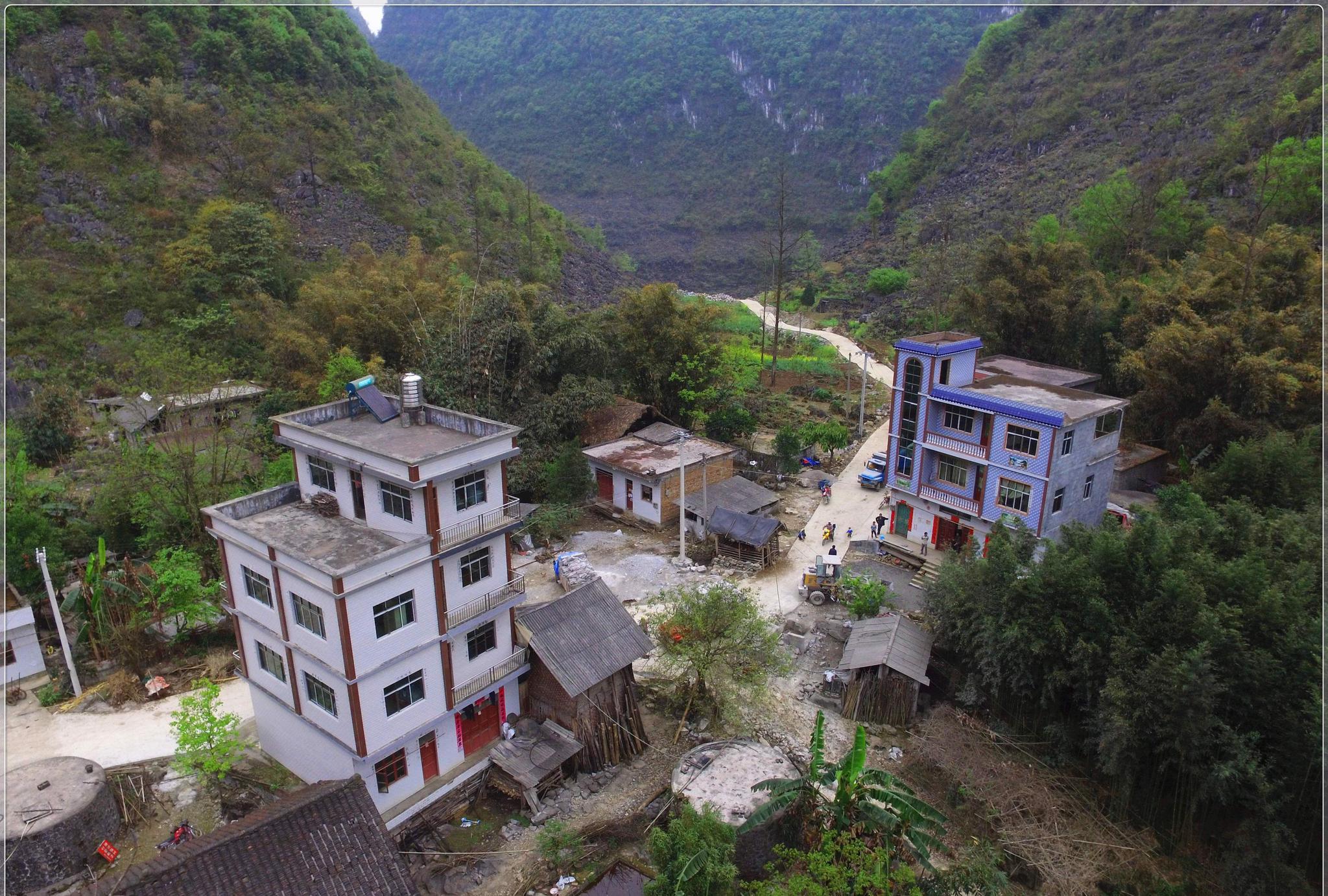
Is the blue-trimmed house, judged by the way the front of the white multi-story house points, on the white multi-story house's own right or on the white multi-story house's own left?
on the white multi-story house's own left

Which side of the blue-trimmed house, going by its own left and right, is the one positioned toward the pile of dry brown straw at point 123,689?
front

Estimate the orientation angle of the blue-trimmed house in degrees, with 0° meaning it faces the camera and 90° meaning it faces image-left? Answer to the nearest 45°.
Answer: approximately 45°

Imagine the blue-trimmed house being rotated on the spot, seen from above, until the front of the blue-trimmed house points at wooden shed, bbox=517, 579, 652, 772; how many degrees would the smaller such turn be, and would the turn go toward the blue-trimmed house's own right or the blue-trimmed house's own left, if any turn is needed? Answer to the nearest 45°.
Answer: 0° — it already faces it

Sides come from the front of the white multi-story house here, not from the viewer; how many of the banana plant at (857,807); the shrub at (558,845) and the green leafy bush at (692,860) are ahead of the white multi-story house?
3

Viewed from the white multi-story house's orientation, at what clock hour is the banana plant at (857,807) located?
The banana plant is roughly at 12 o'clock from the white multi-story house.

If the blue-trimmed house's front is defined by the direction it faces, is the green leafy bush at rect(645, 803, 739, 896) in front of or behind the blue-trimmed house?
in front

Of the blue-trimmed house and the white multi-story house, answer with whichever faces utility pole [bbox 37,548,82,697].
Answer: the blue-trimmed house

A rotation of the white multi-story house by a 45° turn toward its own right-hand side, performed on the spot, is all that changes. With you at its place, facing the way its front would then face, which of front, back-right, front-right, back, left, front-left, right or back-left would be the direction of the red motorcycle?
right

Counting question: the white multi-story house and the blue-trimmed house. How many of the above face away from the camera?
0

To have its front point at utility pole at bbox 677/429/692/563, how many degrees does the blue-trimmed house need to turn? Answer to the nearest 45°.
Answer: approximately 45° to its right

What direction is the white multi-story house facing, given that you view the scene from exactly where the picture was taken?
facing the viewer and to the right of the viewer

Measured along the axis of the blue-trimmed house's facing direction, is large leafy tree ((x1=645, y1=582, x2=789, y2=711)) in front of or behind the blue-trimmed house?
in front

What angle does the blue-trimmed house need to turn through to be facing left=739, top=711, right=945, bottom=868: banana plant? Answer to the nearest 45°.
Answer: approximately 45° to its left

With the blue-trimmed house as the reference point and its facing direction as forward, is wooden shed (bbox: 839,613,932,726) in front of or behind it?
in front

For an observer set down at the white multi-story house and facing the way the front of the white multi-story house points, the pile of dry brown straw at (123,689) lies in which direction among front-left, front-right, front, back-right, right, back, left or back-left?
back

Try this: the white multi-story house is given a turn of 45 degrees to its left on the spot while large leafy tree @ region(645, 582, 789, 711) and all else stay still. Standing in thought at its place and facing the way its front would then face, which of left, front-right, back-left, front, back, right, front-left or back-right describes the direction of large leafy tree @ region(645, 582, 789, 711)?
front
